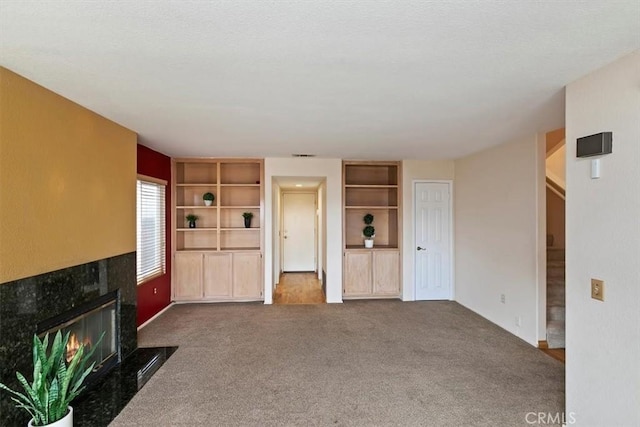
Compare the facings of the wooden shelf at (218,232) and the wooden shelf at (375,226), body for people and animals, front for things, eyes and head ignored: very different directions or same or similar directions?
same or similar directions

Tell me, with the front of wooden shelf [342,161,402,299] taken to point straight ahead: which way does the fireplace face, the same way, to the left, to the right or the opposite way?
to the left

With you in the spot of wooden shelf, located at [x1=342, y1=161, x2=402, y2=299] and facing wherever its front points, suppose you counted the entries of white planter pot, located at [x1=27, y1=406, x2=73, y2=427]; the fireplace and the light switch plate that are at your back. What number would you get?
0

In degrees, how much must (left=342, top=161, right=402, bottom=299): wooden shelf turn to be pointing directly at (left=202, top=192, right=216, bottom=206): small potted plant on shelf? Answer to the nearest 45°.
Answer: approximately 90° to its right

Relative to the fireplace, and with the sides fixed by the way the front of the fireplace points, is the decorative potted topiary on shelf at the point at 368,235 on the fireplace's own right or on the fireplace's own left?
on the fireplace's own left

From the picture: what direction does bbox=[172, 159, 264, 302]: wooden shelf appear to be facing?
toward the camera

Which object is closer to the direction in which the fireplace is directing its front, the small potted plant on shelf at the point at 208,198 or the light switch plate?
the light switch plate

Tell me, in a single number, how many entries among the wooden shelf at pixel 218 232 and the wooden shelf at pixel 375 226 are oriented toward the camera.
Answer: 2

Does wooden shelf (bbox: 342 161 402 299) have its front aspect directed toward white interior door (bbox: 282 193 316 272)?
no

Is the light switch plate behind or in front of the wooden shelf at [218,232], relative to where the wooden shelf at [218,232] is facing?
in front

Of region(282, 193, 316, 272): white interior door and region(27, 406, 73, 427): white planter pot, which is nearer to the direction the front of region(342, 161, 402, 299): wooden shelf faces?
the white planter pot

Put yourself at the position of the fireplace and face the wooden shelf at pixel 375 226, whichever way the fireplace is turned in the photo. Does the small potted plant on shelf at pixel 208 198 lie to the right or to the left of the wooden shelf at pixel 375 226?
left

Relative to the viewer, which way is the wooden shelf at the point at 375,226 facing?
toward the camera

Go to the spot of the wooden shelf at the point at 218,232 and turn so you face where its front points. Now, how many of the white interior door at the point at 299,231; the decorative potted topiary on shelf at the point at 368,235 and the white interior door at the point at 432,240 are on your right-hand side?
0

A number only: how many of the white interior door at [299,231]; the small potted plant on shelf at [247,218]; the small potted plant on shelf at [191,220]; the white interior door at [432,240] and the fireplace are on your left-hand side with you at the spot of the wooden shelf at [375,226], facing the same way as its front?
1

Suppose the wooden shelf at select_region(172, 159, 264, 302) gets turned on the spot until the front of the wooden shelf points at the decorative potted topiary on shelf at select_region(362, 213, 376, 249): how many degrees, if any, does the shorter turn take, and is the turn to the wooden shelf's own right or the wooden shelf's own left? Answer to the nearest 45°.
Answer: approximately 90° to the wooden shelf's own left

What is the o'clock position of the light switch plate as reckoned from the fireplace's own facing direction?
The light switch plate is roughly at 12 o'clock from the fireplace.

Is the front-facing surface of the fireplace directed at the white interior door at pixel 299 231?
no

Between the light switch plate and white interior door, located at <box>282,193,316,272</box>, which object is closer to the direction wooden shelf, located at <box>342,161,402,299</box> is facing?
the light switch plate
